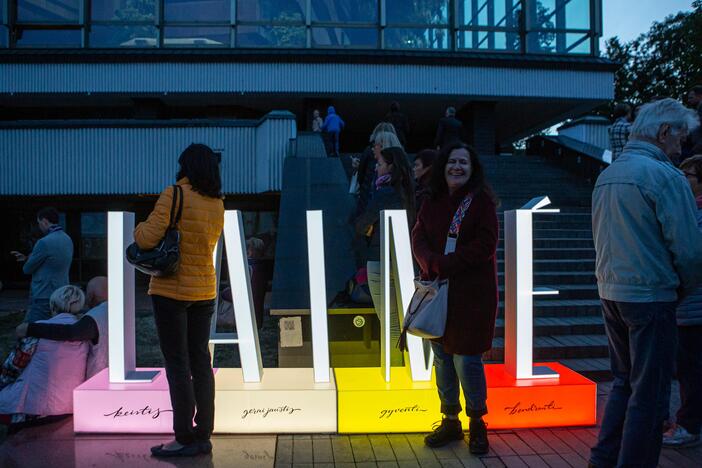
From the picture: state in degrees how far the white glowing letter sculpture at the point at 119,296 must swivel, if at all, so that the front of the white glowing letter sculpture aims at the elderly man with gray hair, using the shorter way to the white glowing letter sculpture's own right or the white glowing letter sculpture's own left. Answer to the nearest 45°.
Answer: approximately 45° to the white glowing letter sculpture's own left

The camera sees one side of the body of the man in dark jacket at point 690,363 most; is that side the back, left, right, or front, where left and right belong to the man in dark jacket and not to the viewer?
left

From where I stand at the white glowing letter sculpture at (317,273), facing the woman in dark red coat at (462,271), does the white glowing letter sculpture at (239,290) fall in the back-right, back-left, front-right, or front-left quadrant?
back-right

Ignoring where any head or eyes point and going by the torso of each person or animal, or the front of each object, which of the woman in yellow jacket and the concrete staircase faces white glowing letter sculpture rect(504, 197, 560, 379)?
the concrete staircase

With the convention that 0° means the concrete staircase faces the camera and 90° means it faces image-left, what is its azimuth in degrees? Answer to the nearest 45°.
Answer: approximately 0°

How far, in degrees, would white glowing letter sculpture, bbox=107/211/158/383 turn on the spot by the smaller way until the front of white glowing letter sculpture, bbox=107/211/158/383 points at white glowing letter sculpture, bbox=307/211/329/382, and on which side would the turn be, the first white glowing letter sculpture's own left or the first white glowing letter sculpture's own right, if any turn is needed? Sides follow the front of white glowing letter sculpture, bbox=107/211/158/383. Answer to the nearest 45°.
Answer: approximately 90° to the first white glowing letter sculpture's own left

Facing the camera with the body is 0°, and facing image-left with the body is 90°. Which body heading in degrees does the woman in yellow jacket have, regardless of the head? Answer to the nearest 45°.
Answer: approximately 135°
